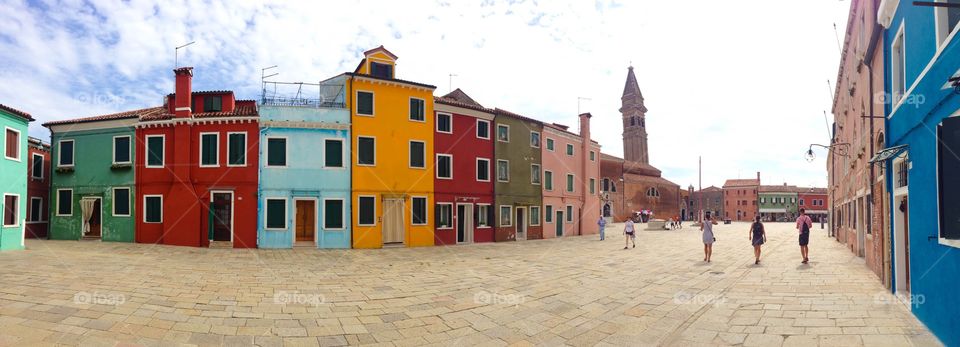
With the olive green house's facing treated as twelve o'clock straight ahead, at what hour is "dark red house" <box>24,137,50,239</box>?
The dark red house is roughly at 4 o'clock from the olive green house.

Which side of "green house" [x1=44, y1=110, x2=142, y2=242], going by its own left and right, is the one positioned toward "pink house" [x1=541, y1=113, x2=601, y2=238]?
left

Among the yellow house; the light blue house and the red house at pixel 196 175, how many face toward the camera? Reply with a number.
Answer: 3

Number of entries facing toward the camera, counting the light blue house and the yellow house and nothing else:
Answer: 2

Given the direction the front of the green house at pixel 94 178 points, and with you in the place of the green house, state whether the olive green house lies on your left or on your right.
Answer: on your left

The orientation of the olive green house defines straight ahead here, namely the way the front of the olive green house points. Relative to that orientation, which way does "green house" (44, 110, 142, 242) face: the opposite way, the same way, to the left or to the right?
the same way

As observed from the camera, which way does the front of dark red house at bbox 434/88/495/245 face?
facing the viewer and to the right of the viewer

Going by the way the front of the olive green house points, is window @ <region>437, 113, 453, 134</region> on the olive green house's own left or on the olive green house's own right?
on the olive green house's own right

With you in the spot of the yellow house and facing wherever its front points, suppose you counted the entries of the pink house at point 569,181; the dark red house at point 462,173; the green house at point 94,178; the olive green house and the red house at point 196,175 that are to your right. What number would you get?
2

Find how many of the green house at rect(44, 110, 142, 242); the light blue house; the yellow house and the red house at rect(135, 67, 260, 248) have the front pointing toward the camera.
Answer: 4

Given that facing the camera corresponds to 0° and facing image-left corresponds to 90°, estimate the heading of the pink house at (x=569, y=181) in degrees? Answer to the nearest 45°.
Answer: approximately 315°

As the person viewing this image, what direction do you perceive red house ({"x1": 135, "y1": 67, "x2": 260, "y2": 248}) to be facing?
facing the viewer
